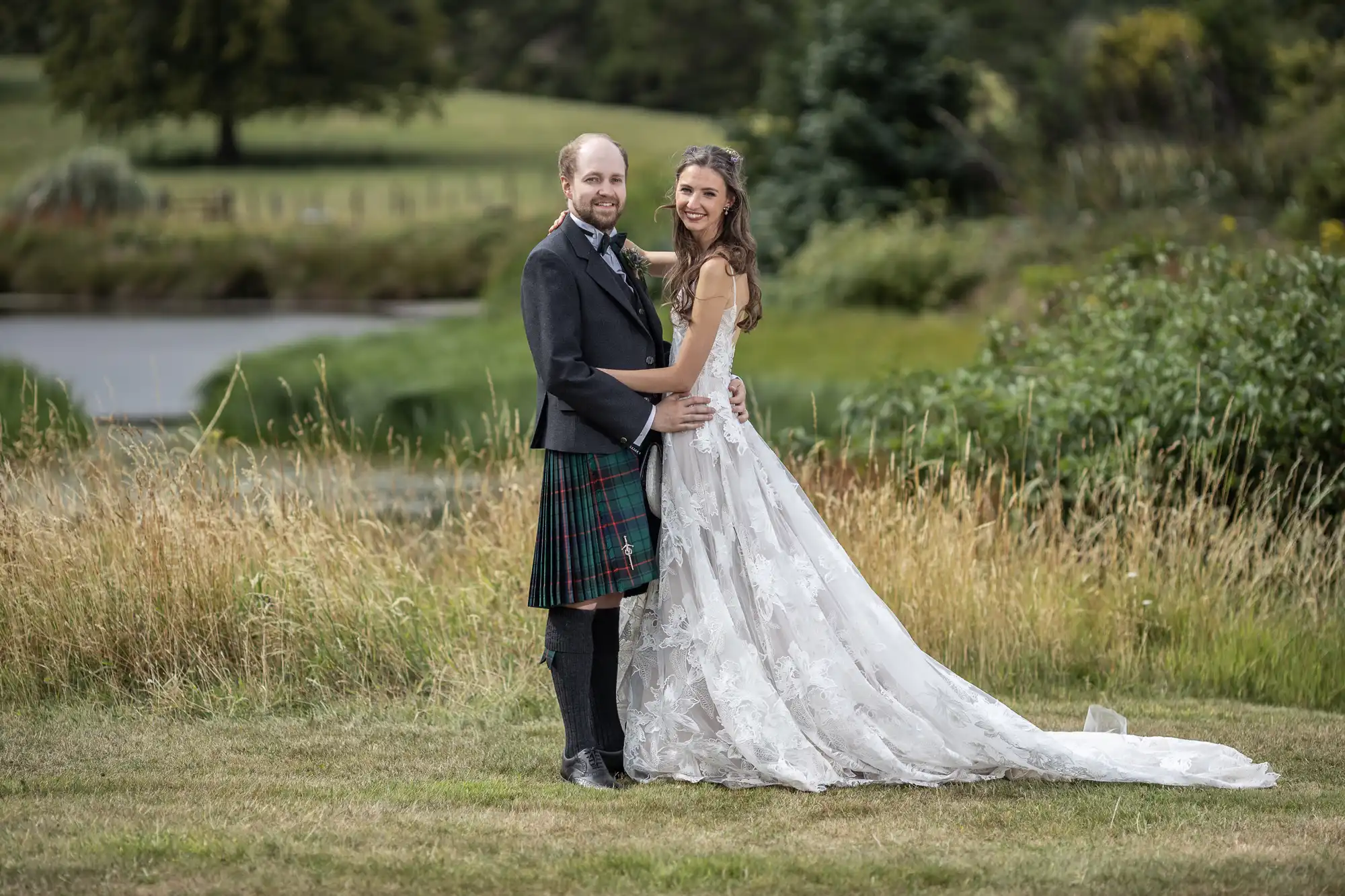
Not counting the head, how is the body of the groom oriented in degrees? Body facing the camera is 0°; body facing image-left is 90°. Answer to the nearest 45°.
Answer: approximately 315°

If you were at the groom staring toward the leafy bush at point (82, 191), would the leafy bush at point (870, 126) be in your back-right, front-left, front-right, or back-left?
front-right

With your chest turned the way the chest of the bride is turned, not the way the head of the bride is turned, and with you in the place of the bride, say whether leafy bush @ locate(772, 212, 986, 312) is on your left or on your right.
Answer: on your right

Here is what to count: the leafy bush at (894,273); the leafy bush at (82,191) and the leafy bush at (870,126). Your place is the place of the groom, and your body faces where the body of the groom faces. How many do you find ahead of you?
0

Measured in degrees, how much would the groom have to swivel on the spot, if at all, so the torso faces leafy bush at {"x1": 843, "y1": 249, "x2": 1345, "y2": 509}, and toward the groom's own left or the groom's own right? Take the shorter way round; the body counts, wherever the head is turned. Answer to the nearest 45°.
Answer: approximately 90° to the groom's own left

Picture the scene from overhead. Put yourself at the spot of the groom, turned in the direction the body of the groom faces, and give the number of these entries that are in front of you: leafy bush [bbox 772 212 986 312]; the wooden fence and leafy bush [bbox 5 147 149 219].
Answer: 0

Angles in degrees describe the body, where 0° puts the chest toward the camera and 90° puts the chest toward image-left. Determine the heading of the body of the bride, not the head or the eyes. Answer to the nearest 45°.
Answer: approximately 90°

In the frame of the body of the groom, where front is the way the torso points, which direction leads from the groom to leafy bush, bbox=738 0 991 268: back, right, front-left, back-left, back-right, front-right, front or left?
back-left

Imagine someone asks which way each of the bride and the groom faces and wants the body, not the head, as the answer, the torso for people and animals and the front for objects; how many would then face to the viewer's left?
1

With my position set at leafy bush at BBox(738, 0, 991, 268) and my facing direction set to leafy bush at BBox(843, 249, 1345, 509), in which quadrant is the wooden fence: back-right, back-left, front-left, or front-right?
back-right

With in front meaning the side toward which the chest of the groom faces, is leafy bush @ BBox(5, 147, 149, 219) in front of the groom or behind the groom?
behind

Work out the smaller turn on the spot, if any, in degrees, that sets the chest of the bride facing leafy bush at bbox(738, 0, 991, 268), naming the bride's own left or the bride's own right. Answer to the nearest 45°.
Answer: approximately 90° to the bride's own right

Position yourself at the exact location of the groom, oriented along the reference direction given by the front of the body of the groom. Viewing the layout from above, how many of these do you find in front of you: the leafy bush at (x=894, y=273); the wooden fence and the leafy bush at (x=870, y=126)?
0
